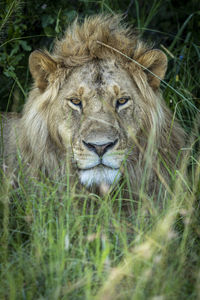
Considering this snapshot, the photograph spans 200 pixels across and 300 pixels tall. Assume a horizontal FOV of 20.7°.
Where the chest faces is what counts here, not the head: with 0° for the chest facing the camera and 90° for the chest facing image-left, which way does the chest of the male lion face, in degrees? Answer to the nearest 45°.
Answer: approximately 0°
